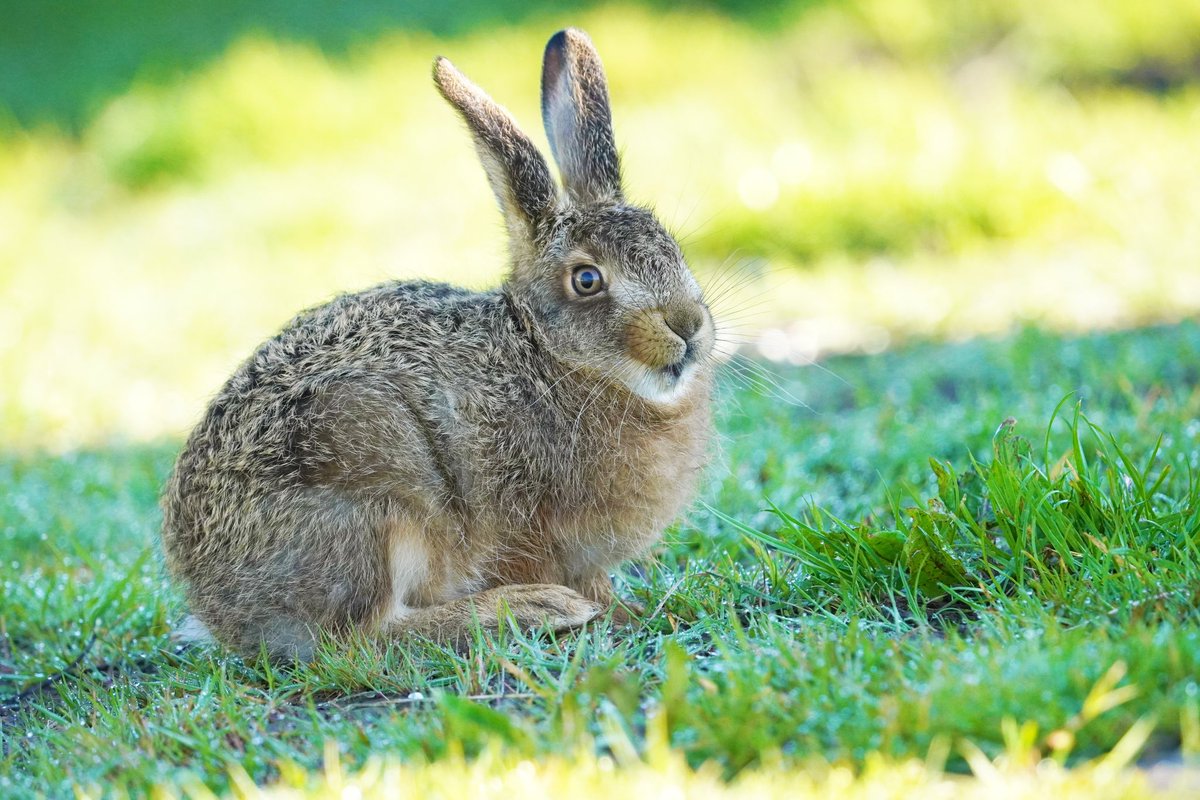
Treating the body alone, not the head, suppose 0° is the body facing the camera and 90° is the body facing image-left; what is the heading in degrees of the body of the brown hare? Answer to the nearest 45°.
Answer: approximately 270°

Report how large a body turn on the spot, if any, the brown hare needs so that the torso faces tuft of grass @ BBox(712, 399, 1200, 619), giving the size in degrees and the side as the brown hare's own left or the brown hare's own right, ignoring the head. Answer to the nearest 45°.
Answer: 0° — it already faces it
